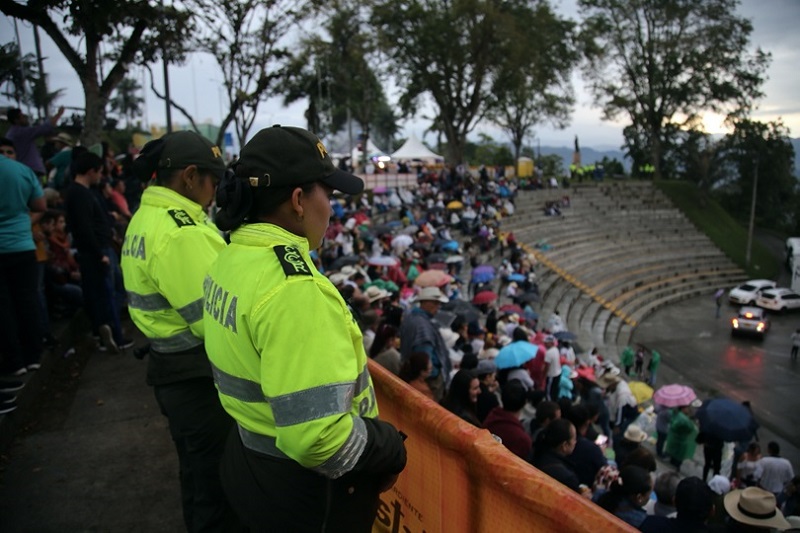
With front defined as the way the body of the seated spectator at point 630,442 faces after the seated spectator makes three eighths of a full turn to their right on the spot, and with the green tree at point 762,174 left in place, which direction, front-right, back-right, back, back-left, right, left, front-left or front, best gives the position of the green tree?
back

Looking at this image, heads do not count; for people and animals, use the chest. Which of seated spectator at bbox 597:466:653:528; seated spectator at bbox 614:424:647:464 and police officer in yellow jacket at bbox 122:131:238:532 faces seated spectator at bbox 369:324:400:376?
the police officer in yellow jacket

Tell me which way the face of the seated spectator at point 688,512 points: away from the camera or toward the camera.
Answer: away from the camera

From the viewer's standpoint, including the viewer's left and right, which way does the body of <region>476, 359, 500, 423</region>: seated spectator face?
facing to the right of the viewer

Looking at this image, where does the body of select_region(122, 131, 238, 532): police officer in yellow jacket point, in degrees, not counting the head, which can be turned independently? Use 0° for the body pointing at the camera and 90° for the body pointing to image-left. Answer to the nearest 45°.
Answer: approximately 225°

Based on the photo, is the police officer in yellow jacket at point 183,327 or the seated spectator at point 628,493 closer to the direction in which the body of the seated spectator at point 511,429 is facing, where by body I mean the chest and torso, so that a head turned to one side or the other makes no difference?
the seated spectator

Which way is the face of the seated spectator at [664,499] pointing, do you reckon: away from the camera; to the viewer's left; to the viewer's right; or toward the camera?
away from the camera

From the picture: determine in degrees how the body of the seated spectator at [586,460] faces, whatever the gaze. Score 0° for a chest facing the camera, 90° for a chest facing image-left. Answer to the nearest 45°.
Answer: approximately 225°

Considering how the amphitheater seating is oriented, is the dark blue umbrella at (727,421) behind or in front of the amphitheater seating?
in front

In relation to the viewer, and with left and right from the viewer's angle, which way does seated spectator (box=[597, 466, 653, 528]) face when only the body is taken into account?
facing away from the viewer and to the right of the viewer

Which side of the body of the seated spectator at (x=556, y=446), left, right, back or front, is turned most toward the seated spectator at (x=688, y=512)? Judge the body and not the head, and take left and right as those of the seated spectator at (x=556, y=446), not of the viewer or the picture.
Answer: right

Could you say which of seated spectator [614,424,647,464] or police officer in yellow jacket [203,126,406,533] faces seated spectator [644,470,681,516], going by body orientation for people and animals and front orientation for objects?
the police officer in yellow jacket

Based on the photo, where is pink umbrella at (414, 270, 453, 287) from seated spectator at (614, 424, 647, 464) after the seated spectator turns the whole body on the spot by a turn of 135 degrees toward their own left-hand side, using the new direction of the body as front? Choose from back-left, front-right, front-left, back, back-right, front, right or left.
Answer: front-right

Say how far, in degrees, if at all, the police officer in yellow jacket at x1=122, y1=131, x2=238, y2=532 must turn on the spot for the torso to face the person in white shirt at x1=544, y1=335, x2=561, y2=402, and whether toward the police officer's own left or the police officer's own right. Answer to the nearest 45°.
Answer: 0° — they already face them

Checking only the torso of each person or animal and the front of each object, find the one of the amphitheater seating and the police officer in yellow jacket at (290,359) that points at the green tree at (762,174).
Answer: the police officer in yellow jacket

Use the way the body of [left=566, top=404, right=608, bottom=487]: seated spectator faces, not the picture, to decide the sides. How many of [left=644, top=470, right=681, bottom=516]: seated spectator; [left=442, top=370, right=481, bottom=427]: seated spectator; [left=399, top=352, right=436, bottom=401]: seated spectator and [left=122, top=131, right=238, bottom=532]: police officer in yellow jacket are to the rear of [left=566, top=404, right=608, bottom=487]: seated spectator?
3
